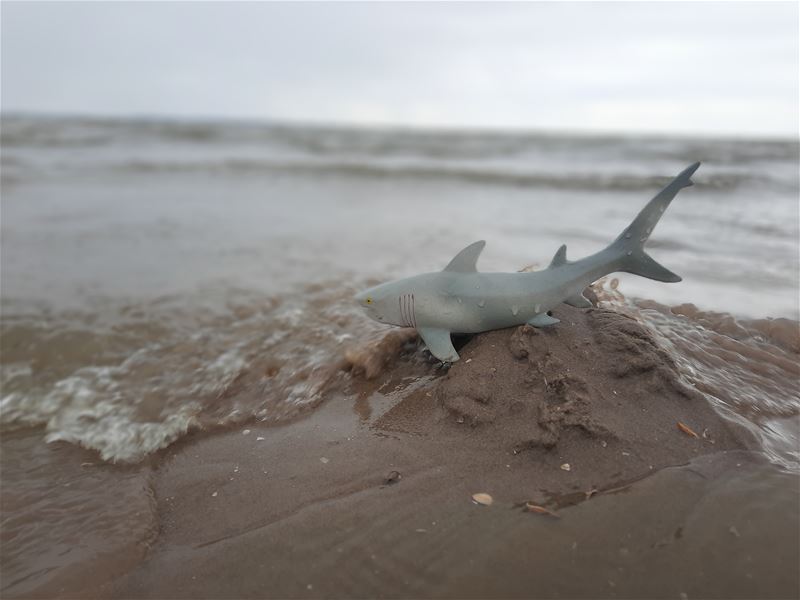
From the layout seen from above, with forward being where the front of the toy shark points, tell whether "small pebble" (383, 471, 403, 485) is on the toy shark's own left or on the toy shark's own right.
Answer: on the toy shark's own left

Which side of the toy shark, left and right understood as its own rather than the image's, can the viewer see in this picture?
left

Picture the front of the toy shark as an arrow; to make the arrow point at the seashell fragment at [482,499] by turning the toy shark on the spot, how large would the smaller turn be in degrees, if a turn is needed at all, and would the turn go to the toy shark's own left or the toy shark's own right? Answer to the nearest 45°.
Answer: approximately 90° to the toy shark's own left

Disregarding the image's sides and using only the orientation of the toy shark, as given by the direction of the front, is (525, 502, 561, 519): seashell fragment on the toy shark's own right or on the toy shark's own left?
on the toy shark's own left

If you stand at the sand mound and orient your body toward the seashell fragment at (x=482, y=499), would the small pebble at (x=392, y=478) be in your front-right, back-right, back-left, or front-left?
front-right
